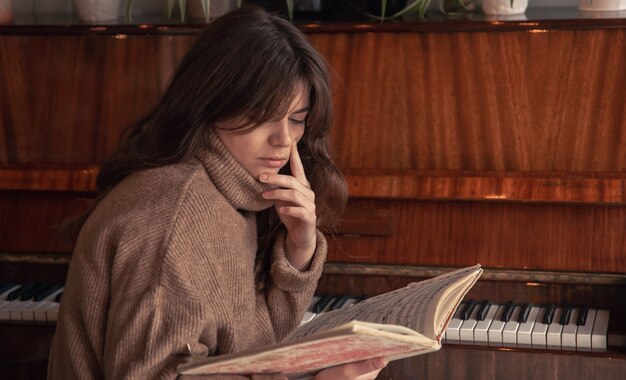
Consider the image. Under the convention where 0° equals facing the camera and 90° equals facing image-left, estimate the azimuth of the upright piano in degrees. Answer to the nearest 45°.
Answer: approximately 0°

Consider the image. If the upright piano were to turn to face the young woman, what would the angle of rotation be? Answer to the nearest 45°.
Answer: approximately 45° to its right
